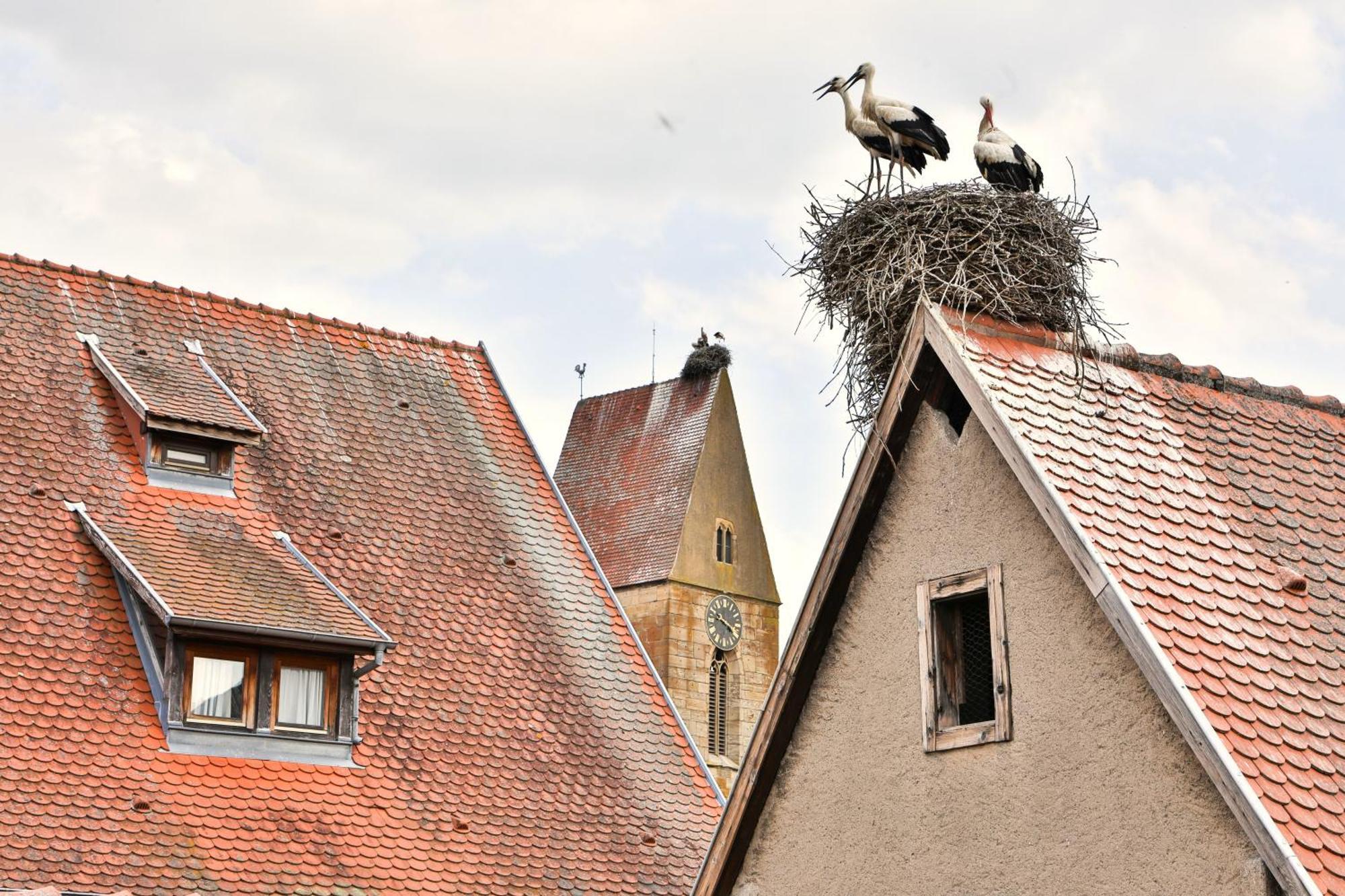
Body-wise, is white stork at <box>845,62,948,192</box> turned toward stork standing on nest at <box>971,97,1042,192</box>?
no

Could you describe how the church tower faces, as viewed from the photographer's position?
facing the viewer and to the right of the viewer

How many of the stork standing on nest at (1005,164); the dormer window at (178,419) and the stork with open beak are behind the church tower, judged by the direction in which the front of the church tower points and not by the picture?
0

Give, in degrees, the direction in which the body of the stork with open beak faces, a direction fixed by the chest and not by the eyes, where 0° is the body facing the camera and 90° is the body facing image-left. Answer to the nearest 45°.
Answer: approximately 90°

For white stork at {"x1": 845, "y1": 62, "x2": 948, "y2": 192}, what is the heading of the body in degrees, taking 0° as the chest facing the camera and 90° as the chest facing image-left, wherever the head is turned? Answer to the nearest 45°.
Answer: approximately 90°

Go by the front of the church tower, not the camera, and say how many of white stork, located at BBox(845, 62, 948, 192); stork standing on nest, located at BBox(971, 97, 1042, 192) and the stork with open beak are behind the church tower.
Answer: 0

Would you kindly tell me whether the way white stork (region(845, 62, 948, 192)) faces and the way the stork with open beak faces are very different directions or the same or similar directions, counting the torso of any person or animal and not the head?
same or similar directions

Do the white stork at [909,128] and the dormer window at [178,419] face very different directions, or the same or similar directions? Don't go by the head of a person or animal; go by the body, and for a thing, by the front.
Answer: very different directions

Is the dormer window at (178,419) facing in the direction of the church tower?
no

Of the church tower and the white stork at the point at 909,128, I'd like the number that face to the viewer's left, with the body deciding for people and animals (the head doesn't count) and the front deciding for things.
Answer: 1

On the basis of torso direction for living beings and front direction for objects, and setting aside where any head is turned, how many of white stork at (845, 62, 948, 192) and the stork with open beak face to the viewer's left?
2
